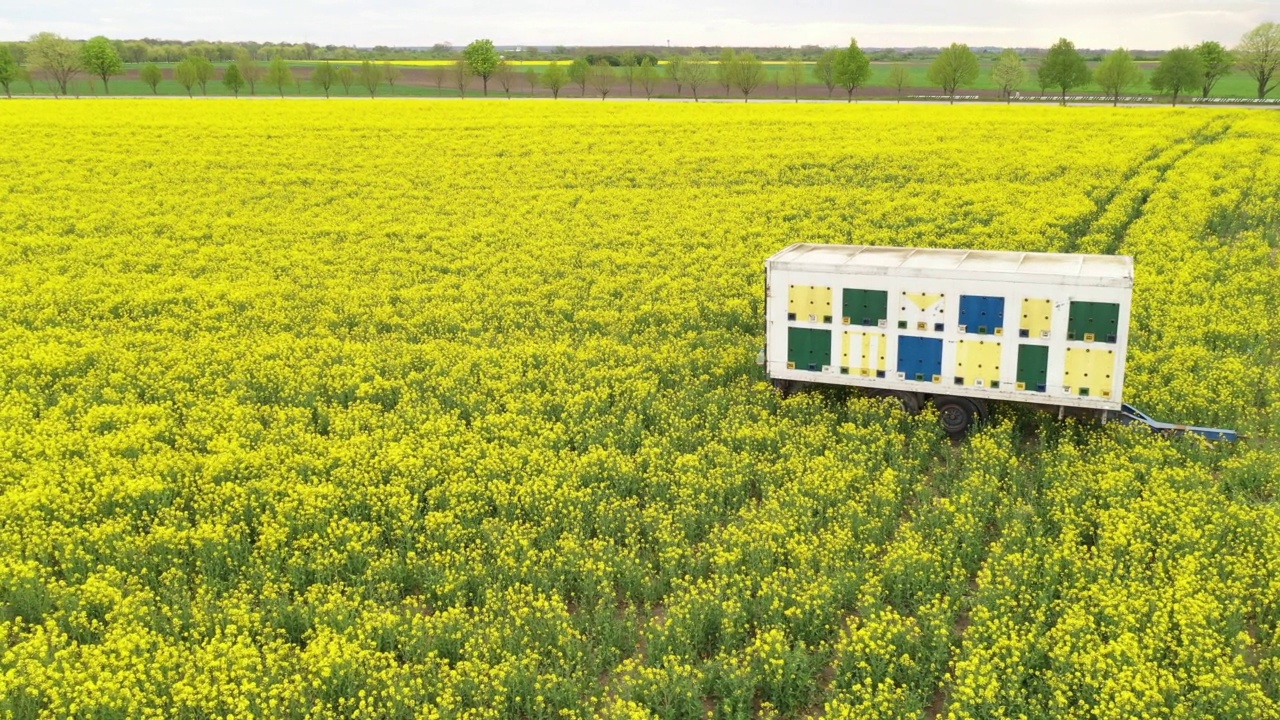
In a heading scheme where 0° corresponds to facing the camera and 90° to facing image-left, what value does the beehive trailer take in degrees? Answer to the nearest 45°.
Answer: approximately 270°
